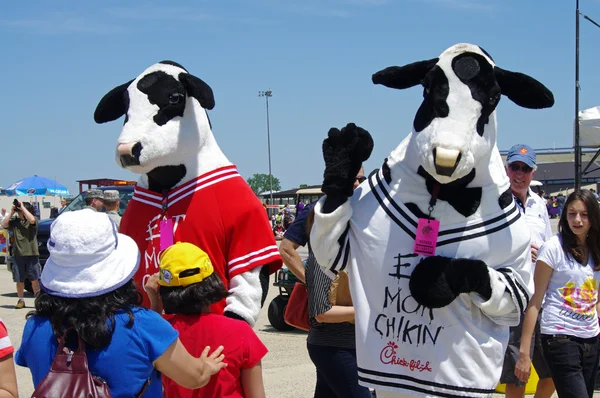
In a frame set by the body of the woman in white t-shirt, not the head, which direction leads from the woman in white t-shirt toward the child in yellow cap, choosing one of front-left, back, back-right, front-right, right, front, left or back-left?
front-right

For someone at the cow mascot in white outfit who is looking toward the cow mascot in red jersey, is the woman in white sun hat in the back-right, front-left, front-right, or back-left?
front-left

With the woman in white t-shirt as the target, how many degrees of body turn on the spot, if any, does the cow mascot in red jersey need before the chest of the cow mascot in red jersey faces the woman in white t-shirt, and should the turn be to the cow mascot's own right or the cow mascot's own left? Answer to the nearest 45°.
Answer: approximately 135° to the cow mascot's own left

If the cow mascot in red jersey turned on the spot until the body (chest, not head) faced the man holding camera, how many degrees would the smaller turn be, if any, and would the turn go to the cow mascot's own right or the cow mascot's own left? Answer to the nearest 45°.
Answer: approximately 135° to the cow mascot's own right

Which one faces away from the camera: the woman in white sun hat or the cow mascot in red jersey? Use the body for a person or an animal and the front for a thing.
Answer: the woman in white sun hat

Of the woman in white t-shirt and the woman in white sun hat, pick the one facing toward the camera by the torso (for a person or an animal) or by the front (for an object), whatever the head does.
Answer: the woman in white t-shirt

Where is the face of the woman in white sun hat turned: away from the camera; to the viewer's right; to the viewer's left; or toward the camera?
away from the camera

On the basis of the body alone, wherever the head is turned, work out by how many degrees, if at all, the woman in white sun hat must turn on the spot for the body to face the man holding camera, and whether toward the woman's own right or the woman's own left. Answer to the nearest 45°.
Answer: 0° — they already face them

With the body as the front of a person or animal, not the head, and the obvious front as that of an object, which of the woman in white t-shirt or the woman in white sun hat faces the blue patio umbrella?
the woman in white sun hat

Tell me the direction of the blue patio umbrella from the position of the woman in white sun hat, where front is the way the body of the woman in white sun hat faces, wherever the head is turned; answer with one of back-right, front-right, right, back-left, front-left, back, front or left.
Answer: front

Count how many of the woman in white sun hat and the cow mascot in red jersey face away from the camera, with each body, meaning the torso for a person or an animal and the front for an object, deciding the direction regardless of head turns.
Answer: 1

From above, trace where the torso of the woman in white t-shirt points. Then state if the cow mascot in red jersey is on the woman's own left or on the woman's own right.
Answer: on the woman's own right

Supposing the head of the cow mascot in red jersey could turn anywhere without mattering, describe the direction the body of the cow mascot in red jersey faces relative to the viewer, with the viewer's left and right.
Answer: facing the viewer and to the left of the viewer

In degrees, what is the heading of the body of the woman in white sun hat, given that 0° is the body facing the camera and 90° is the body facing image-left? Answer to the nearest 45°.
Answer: approximately 180°

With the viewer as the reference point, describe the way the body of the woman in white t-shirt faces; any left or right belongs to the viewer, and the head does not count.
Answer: facing the viewer
